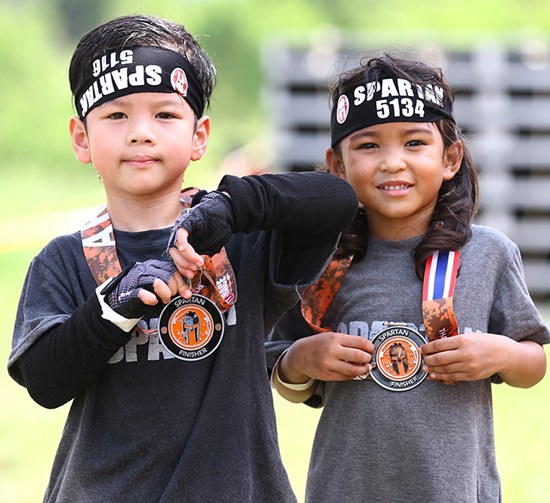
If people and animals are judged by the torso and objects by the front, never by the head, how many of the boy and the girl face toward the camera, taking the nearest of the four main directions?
2

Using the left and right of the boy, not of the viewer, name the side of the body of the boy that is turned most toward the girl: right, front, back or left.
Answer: left

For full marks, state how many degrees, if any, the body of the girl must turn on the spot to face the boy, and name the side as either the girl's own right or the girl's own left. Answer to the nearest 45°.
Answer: approximately 45° to the girl's own right

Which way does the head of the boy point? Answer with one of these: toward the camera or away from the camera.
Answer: toward the camera

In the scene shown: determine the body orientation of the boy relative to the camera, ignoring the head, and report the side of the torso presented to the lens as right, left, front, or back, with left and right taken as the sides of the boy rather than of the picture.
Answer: front

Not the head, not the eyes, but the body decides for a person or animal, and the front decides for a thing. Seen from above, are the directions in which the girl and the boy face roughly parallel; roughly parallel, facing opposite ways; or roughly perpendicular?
roughly parallel

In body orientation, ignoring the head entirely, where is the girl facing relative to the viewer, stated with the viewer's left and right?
facing the viewer
